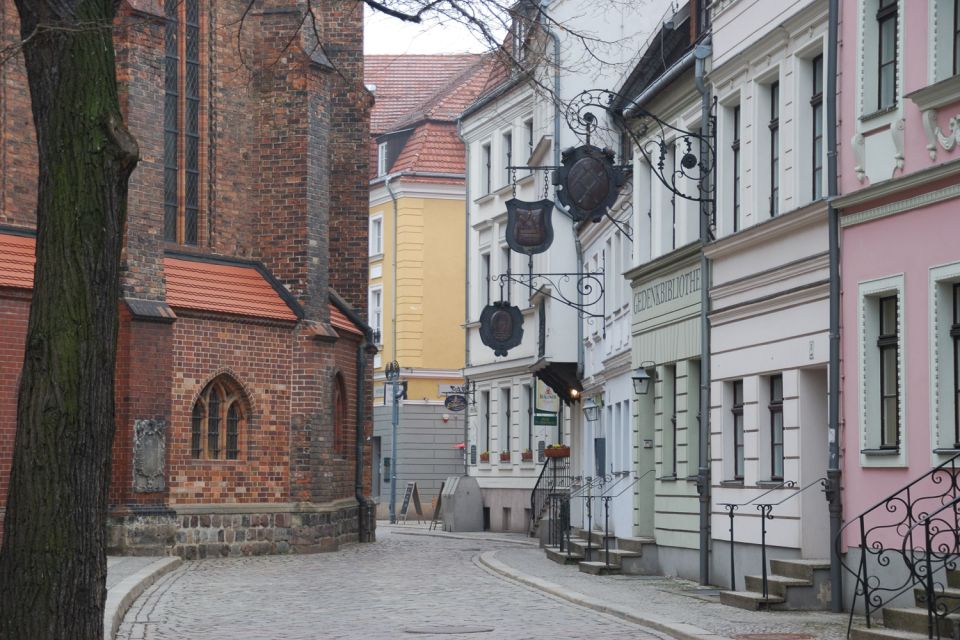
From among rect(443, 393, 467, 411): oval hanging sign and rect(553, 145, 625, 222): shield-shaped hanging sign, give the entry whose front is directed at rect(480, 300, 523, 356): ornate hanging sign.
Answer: the oval hanging sign

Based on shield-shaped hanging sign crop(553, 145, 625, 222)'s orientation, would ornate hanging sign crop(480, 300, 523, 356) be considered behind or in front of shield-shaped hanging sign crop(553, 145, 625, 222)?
behind

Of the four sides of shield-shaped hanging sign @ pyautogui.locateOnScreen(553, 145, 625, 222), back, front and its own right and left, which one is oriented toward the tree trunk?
front

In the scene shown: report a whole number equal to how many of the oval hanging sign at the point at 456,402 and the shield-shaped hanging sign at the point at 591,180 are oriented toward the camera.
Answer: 2

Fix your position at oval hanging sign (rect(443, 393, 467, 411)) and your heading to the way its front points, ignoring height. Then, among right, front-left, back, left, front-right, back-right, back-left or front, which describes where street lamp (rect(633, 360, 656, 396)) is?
front

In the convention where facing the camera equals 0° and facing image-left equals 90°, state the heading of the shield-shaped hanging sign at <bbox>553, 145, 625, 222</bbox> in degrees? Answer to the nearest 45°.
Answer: approximately 0°

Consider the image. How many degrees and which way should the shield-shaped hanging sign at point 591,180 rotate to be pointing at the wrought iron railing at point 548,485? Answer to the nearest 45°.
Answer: approximately 180°

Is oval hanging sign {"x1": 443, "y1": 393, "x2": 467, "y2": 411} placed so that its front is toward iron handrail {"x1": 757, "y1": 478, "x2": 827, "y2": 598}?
yes

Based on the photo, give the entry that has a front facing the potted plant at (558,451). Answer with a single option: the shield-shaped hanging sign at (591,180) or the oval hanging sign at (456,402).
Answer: the oval hanging sign

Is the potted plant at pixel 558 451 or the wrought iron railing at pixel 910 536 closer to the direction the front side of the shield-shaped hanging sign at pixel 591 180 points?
the wrought iron railing

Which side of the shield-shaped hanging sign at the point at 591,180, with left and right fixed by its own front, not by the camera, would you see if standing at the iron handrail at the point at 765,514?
front
